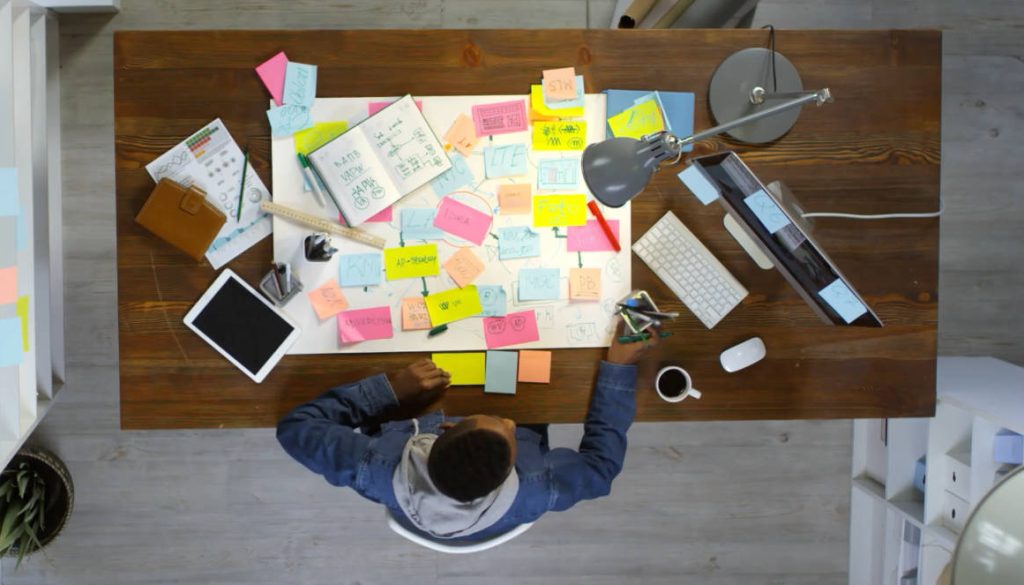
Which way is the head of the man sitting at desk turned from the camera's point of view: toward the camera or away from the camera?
away from the camera

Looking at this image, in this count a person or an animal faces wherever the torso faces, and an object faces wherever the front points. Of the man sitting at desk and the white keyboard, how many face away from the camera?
1

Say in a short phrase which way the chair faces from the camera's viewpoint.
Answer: facing away from the viewer

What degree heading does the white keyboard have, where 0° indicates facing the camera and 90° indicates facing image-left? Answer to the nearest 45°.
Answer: approximately 45°

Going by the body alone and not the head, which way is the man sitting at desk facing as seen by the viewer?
away from the camera

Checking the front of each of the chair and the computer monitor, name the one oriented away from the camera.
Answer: the chair

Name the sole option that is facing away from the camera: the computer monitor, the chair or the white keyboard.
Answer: the chair

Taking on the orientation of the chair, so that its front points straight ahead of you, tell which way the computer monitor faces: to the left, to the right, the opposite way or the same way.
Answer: to the left

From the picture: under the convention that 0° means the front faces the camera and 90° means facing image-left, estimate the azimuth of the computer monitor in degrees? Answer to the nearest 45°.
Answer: approximately 45°
